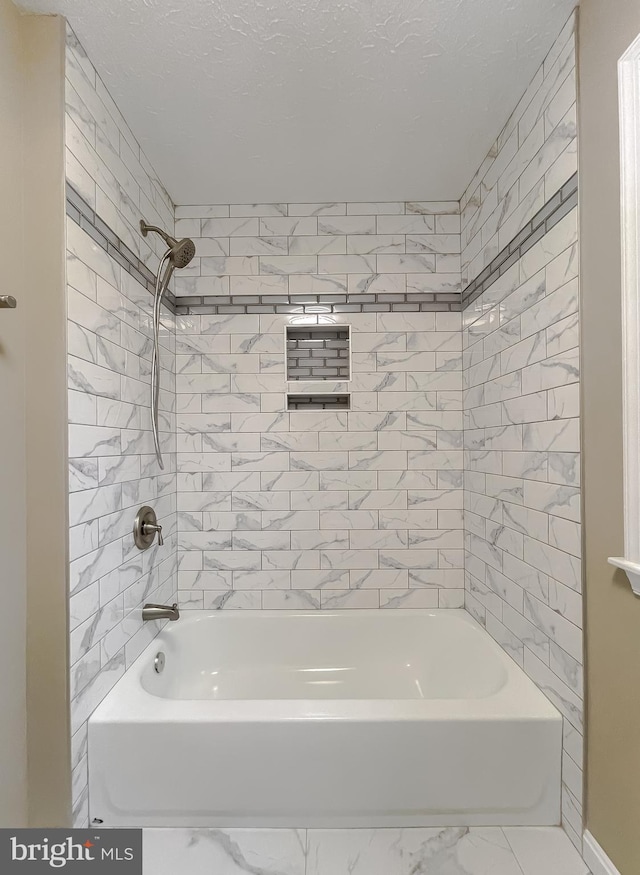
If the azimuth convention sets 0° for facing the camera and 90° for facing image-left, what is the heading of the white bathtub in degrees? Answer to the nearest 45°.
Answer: approximately 0°
